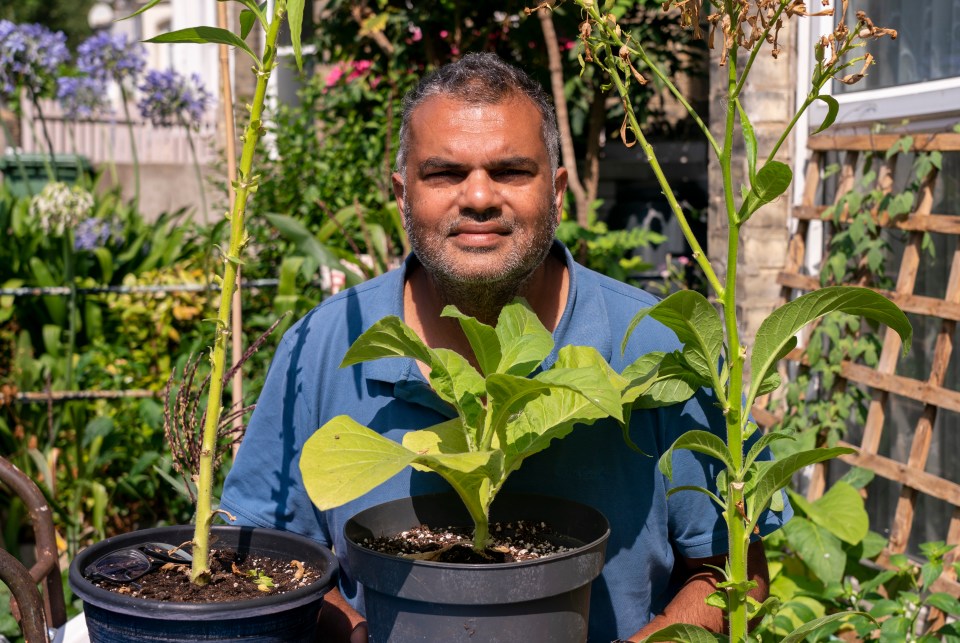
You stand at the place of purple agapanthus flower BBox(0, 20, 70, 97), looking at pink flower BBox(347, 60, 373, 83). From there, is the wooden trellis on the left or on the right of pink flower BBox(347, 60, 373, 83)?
right

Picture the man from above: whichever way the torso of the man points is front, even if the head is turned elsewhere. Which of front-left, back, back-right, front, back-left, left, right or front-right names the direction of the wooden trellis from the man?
back-left

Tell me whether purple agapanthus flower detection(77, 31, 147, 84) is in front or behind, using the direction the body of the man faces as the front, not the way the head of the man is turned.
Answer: behind

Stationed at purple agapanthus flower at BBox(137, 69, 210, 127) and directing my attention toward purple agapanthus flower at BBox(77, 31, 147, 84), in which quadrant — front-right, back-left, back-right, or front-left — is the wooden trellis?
back-left

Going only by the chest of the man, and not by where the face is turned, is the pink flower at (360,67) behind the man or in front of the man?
behind

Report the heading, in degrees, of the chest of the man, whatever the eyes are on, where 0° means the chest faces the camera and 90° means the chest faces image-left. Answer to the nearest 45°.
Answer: approximately 0°

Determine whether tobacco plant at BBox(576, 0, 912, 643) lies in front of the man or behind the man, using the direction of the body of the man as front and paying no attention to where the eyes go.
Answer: in front

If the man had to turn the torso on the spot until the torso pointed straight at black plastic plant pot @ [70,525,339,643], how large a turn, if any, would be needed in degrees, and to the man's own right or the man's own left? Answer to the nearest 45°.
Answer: approximately 45° to the man's own right

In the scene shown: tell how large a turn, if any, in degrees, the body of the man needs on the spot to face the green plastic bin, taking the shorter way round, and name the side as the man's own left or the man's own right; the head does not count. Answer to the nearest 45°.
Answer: approximately 135° to the man's own right
